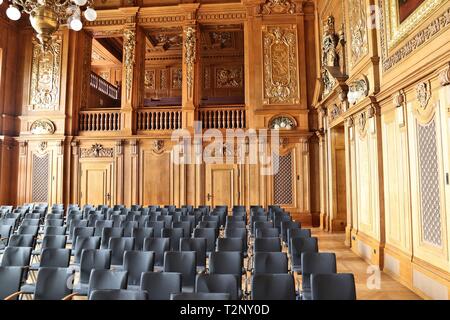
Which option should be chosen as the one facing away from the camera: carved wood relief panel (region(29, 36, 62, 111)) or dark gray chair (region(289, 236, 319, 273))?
the dark gray chair

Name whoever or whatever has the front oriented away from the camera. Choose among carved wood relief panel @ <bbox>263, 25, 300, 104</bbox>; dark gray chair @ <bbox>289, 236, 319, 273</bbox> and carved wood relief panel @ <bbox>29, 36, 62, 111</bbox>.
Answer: the dark gray chair

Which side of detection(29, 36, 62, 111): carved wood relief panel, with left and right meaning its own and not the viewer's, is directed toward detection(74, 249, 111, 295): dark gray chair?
front

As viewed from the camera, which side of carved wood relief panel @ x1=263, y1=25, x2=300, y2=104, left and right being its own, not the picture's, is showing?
front

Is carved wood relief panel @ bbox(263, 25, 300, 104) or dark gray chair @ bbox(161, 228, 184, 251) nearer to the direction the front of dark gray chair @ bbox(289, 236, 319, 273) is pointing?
the carved wood relief panel

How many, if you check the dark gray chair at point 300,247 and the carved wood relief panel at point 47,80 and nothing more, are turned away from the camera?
1

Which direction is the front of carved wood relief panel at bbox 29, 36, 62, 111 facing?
toward the camera

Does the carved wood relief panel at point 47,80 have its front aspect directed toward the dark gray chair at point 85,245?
yes

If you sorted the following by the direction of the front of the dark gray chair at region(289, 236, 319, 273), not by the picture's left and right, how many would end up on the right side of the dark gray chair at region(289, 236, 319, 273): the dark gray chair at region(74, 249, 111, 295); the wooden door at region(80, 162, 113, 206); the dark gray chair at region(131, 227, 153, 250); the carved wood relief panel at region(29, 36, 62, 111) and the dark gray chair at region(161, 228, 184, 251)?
0

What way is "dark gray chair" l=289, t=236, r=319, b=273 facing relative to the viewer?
away from the camera

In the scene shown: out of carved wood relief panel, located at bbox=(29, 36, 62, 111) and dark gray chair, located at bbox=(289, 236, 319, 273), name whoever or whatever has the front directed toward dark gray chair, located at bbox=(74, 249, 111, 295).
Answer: the carved wood relief panel

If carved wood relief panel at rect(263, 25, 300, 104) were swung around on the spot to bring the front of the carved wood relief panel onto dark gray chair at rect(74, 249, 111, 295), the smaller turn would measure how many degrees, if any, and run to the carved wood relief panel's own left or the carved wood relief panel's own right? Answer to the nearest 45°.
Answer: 0° — it already faces it

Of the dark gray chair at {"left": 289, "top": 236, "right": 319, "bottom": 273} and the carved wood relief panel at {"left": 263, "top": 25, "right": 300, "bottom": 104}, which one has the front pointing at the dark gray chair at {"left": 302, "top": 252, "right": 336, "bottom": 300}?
the carved wood relief panel
